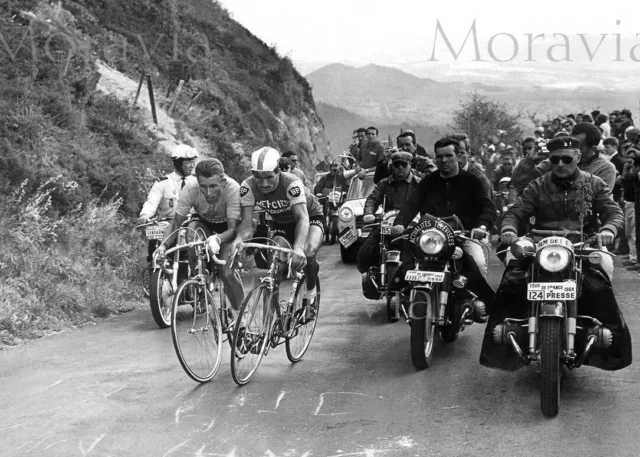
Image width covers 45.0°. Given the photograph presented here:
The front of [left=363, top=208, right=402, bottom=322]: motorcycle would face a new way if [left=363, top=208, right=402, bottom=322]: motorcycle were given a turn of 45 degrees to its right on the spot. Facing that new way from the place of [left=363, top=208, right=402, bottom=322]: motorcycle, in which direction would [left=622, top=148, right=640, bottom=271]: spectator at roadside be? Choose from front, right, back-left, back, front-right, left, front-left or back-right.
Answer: back

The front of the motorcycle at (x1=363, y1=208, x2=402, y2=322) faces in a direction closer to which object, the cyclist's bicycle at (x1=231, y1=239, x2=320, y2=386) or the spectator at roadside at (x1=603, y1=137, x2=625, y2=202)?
the cyclist's bicycle

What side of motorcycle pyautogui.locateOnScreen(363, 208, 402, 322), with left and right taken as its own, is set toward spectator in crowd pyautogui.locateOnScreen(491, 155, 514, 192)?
back

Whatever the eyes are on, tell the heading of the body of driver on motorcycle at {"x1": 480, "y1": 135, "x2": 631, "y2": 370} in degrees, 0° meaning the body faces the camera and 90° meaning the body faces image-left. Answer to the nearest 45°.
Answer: approximately 0°

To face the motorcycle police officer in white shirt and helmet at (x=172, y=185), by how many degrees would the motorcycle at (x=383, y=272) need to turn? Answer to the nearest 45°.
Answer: approximately 90° to its right

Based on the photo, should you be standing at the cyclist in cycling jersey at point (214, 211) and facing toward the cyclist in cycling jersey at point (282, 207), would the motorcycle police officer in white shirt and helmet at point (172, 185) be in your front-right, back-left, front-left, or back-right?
back-left

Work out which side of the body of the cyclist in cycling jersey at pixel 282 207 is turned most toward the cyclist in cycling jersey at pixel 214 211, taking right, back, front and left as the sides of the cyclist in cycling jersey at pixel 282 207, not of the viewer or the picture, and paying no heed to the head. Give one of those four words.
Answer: right

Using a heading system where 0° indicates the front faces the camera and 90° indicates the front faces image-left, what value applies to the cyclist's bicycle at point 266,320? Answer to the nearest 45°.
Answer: approximately 45°
